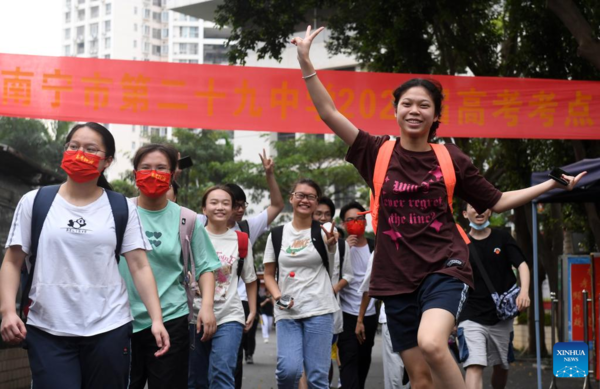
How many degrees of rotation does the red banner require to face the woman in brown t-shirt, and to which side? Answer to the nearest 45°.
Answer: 0° — it already faces them

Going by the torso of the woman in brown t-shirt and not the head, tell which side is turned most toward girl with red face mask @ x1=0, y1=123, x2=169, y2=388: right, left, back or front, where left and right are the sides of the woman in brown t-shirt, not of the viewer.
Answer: right

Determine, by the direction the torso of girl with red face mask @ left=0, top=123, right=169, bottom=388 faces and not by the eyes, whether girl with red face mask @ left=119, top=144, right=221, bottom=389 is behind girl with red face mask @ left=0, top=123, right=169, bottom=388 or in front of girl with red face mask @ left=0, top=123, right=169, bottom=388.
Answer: behind

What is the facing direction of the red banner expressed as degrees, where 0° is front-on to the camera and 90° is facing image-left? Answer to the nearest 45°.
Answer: approximately 0°

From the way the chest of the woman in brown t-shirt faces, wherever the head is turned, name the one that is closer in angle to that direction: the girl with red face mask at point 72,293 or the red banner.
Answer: the girl with red face mask

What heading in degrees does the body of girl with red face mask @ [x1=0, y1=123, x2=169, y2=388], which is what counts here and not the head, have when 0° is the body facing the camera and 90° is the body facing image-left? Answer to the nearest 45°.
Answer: approximately 0°

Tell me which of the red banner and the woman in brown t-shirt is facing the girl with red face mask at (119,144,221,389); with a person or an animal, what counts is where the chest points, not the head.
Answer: the red banner

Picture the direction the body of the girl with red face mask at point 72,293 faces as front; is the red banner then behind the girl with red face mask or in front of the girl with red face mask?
behind

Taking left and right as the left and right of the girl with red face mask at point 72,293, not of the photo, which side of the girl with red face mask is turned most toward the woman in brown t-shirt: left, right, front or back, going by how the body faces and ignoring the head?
left

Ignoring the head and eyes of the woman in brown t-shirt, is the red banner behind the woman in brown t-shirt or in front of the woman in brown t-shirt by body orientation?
behind
